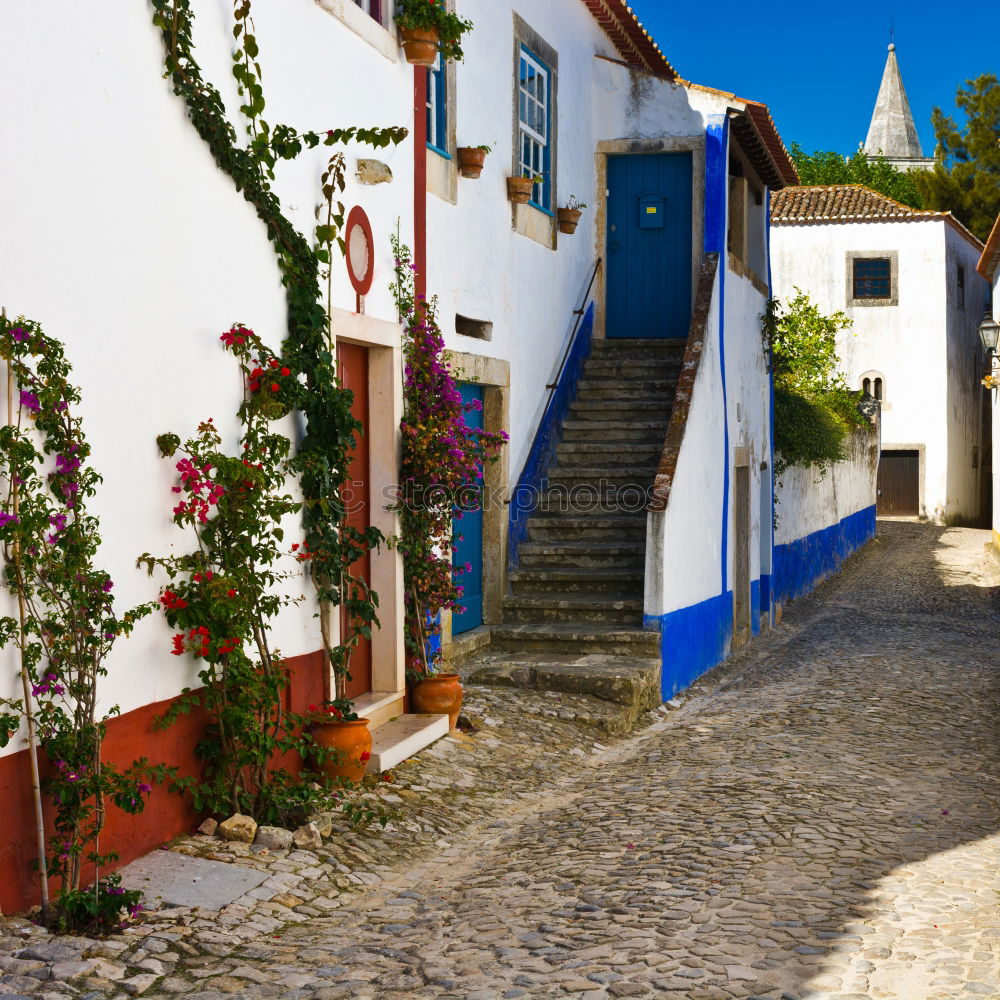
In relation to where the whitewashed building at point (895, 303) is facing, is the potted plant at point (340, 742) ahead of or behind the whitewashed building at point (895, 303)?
ahead

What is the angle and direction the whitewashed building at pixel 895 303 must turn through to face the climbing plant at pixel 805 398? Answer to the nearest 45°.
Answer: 0° — it already faces it

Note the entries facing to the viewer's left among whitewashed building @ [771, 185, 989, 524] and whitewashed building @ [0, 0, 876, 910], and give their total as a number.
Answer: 0

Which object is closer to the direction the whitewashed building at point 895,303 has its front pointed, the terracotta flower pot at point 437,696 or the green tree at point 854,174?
the terracotta flower pot

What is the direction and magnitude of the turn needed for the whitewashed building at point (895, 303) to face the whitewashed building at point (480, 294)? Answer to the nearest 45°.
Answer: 0° — it already faces it

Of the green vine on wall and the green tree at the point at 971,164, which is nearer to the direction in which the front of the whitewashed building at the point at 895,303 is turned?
the green vine on wall

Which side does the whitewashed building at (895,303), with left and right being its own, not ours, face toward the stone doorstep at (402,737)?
front

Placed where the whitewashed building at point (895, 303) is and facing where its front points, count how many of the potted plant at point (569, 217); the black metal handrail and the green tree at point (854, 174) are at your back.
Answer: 1

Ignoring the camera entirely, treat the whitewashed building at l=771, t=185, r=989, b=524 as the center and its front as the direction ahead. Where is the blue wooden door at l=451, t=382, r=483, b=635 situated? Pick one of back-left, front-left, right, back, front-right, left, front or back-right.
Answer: front

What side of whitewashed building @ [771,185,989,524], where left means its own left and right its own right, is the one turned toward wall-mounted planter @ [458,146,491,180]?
front

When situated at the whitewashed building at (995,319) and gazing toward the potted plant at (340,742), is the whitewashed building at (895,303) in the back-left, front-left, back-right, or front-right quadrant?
back-right

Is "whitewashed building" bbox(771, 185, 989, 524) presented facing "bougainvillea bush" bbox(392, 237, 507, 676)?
yes

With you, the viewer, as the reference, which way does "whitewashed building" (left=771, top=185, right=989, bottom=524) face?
facing the viewer
